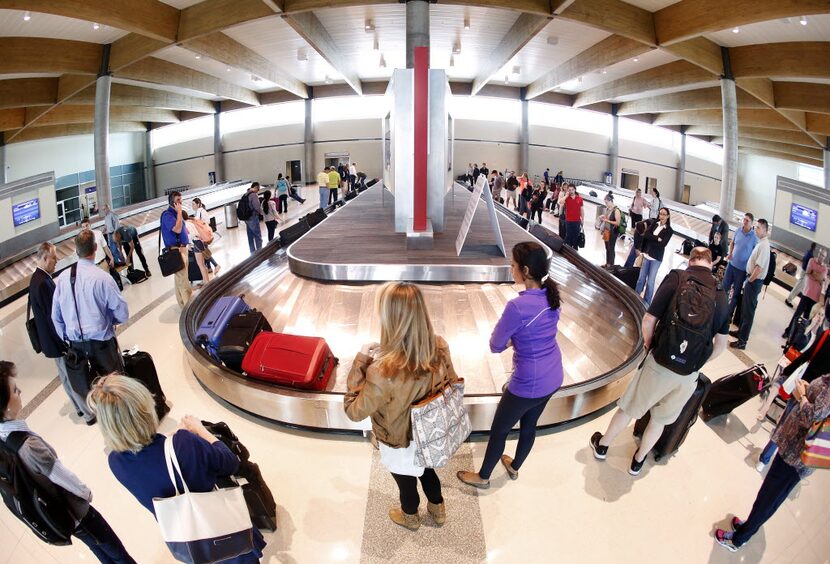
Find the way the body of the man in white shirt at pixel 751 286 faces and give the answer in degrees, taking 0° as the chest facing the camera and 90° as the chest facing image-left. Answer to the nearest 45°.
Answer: approximately 90°

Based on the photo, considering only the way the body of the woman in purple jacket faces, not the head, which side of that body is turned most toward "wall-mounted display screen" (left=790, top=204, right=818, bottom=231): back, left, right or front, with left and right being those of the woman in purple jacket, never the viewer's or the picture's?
right

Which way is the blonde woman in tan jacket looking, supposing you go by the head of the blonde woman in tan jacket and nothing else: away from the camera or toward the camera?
away from the camera

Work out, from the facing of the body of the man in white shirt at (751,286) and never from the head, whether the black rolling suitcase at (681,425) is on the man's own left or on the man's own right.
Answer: on the man's own left

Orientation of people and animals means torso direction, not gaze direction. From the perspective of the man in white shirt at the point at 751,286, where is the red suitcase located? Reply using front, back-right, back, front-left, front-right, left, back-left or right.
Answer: front-left

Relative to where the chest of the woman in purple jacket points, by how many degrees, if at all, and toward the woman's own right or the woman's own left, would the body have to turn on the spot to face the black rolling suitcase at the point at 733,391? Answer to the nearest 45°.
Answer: approximately 90° to the woman's own right

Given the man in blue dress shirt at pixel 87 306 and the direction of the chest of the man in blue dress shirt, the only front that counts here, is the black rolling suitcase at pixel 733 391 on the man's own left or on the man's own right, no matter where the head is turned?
on the man's own right

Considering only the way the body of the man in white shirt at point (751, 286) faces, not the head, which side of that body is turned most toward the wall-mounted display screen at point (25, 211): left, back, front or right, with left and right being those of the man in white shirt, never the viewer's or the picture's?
front

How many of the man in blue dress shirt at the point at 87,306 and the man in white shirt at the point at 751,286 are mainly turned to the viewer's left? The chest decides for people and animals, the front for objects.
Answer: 1
